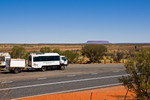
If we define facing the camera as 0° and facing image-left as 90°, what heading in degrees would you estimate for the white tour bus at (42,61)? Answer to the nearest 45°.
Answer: approximately 270°

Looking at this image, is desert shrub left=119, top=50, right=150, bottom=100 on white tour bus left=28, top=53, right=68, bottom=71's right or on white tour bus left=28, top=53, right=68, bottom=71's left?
on its right
